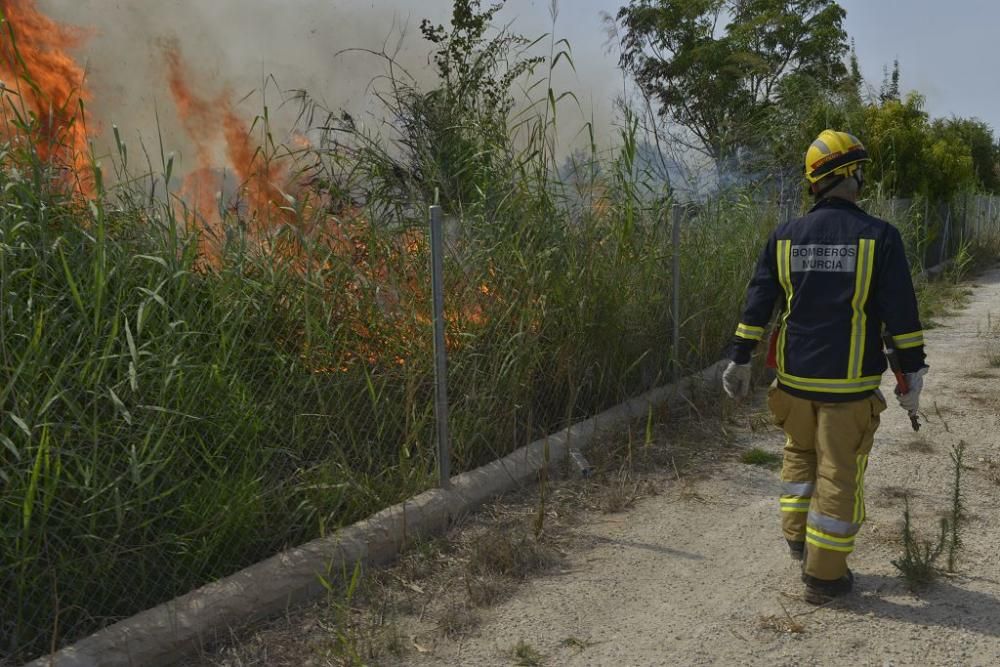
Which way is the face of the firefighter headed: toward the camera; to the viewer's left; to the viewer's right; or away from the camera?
away from the camera

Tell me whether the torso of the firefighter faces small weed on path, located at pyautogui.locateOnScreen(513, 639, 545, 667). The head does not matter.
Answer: no

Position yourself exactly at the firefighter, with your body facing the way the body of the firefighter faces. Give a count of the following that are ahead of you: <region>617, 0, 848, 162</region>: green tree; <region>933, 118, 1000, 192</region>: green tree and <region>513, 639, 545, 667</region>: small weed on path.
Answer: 2

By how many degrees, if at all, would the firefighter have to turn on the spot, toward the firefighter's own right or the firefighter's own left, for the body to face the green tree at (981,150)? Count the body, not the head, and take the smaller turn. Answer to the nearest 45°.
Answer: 0° — they already face it

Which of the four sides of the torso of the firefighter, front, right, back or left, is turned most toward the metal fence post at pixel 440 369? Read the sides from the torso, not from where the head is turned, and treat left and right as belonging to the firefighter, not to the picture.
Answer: left

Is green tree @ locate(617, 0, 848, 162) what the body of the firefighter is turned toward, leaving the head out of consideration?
yes

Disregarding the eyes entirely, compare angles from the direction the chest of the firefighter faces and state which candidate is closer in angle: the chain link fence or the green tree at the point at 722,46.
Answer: the green tree

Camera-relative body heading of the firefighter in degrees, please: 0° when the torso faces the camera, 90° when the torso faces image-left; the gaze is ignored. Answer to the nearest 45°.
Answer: approximately 180°

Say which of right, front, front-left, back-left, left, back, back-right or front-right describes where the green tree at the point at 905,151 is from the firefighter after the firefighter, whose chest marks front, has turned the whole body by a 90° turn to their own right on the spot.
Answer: left
